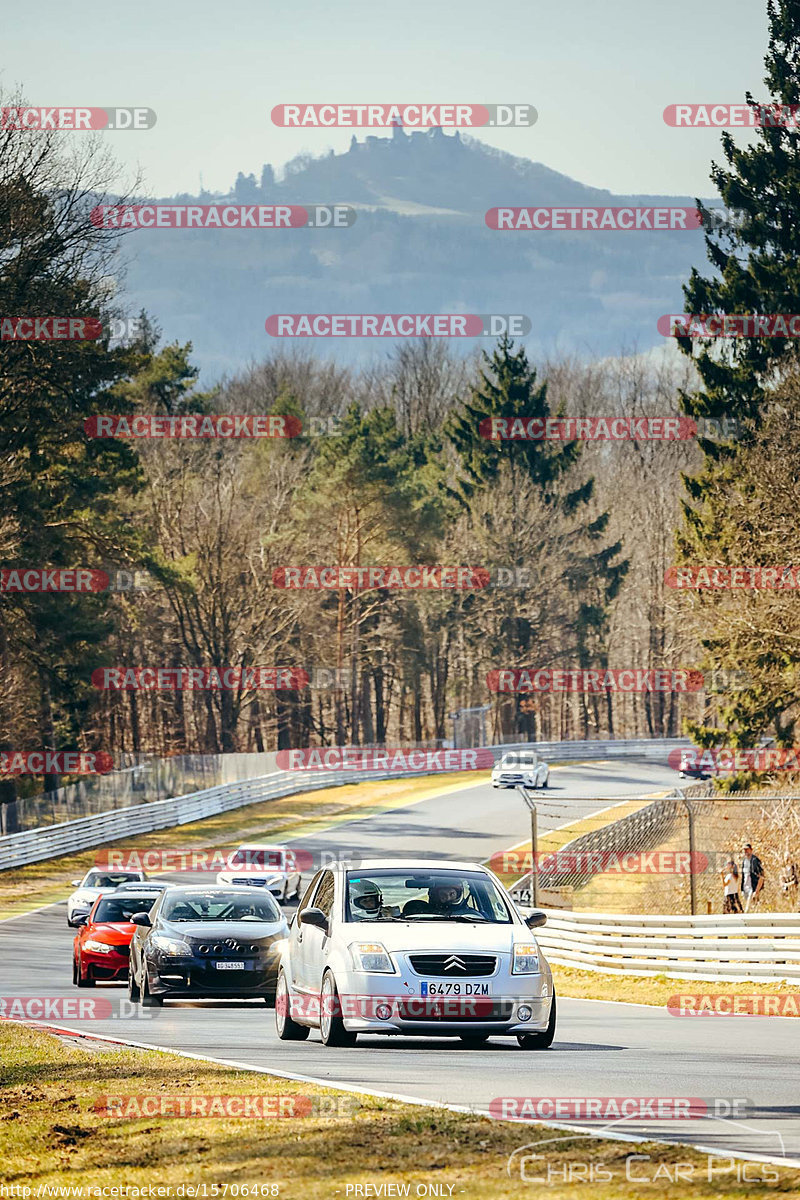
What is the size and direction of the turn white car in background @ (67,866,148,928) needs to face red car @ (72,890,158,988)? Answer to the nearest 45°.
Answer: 0° — it already faces it

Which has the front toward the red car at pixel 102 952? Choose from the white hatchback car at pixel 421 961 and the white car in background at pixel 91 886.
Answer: the white car in background

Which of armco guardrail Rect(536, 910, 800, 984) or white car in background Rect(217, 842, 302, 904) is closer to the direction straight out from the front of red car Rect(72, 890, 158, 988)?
the armco guardrail

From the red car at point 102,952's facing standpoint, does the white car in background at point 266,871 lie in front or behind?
behind

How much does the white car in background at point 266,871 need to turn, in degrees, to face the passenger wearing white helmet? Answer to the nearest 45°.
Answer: approximately 45° to its left

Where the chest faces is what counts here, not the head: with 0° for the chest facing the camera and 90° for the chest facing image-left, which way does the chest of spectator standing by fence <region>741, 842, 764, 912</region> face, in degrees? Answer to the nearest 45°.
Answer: approximately 45°

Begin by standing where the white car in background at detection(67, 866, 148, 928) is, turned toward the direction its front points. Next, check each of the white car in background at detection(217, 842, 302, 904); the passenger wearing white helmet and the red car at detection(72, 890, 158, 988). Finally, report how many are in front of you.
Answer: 2

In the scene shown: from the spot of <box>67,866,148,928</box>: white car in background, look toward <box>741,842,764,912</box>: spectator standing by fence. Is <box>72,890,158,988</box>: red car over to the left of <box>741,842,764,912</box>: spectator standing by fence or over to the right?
right

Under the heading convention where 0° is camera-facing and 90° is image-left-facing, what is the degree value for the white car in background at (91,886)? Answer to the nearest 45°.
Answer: approximately 0°

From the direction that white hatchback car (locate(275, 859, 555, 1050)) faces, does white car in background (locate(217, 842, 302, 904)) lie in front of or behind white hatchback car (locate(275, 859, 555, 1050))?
behind

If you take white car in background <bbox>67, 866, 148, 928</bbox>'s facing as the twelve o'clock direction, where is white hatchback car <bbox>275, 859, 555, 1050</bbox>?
The white hatchback car is roughly at 12 o'clock from the white car in background.

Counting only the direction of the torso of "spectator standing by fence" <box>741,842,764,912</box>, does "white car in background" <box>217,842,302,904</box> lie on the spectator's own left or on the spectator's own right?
on the spectator's own right
